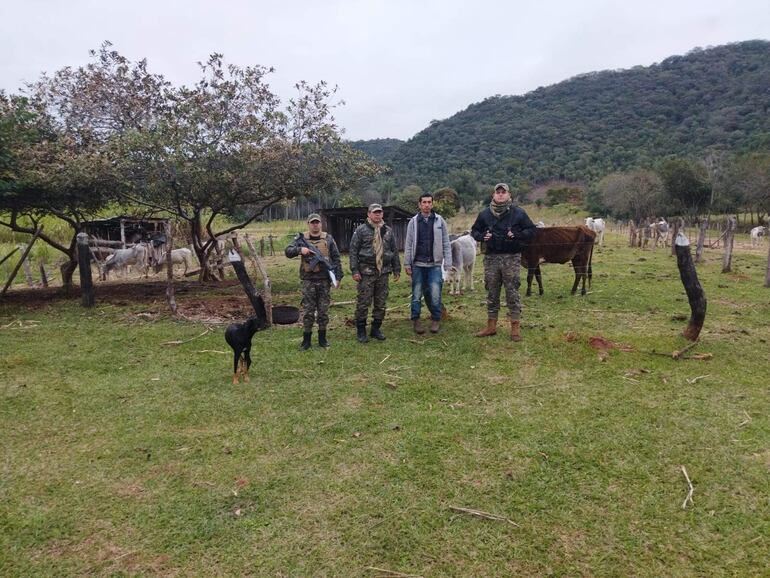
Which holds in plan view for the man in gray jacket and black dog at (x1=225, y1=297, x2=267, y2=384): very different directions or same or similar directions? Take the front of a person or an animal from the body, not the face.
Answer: very different directions

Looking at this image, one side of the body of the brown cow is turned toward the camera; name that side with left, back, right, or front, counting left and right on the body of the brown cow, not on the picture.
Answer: left

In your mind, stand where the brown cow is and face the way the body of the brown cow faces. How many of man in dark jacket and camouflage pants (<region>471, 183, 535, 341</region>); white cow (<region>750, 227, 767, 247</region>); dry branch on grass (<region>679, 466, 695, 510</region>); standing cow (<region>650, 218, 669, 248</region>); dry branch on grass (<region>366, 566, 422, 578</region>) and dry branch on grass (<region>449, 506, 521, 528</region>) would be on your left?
4

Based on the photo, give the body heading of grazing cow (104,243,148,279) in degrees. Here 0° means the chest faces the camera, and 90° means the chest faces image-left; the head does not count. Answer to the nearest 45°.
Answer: approximately 90°

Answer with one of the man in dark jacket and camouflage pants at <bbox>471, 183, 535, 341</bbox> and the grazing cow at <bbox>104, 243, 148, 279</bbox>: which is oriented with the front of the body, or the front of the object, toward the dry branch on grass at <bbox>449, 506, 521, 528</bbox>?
the man in dark jacket and camouflage pants

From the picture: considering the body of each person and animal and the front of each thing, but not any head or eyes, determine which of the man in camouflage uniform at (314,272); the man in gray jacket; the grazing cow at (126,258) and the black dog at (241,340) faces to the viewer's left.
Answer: the grazing cow

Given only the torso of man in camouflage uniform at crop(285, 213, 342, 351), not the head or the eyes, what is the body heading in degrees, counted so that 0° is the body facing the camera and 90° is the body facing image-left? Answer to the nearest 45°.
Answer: approximately 0°

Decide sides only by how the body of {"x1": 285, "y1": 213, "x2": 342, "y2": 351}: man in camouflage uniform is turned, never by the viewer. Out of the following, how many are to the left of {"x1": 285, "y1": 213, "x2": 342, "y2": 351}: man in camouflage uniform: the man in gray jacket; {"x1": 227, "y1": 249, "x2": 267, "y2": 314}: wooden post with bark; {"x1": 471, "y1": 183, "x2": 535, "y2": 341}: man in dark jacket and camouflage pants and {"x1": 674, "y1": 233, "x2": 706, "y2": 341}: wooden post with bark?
3

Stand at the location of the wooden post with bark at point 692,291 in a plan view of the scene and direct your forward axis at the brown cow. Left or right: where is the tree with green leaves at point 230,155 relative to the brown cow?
left
